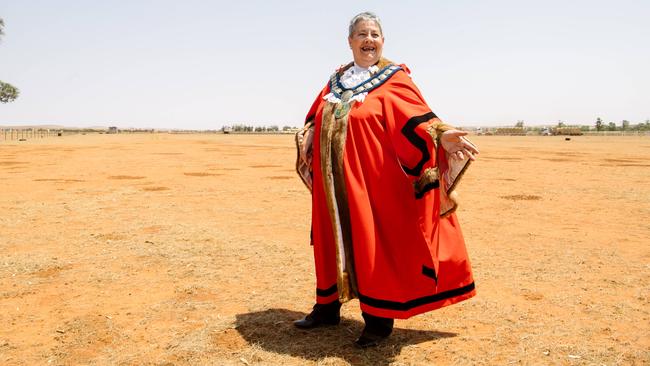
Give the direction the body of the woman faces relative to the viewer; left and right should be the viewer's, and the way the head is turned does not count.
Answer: facing the viewer and to the left of the viewer

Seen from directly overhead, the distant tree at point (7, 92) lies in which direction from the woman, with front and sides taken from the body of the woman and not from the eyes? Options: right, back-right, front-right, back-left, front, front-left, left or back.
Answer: right
